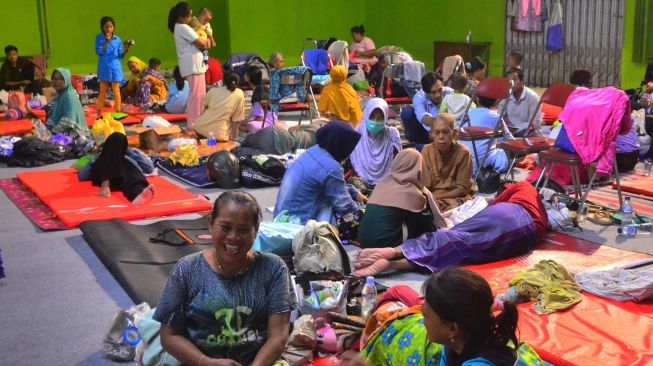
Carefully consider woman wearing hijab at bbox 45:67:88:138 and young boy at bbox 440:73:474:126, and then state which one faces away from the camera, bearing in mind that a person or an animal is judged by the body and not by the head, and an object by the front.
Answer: the young boy

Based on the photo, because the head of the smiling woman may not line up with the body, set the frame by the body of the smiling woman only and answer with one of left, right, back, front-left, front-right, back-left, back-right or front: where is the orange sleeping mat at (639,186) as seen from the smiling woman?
back-left

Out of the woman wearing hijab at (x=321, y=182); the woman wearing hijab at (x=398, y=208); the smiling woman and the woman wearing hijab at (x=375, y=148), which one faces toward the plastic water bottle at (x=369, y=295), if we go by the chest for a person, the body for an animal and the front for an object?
the woman wearing hijab at (x=375, y=148)

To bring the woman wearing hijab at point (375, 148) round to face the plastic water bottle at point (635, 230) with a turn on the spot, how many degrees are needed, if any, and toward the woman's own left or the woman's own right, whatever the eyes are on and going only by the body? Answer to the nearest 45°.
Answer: approximately 45° to the woman's own left

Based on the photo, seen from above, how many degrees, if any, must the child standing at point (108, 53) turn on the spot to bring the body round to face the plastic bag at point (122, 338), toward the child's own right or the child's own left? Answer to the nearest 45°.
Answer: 0° — they already face it

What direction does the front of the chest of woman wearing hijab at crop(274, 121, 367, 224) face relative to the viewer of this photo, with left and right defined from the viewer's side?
facing away from the viewer and to the right of the viewer

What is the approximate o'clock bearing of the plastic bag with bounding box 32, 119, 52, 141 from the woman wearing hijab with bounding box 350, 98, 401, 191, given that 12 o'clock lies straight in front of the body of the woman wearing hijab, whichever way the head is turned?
The plastic bag is roughly at 4 o'clock from the woman wearing hijab.

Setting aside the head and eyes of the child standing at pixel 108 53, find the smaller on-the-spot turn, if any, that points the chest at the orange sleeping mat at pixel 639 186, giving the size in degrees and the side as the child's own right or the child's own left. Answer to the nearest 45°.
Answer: approximately 45° to the child's own left

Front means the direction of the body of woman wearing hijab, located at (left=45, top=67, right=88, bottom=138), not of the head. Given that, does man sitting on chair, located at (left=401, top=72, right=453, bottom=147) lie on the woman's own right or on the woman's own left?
on the woman's own left

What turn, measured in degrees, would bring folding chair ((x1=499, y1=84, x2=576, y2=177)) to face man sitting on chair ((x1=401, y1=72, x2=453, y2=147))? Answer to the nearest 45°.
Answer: approximately 90° to its right

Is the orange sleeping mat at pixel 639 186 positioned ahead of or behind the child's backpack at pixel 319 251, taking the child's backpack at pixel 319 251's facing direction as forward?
behind

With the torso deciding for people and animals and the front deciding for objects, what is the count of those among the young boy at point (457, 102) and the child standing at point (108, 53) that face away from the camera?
1
